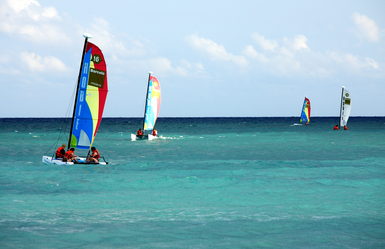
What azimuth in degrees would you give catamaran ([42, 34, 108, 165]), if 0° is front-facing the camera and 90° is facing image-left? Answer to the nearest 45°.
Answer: approximately 90°

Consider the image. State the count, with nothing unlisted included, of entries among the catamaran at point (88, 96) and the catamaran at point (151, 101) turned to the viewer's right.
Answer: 0

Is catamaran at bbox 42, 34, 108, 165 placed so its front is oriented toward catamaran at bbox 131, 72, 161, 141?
no

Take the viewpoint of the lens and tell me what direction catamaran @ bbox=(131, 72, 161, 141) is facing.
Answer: facing the viewer and to the left of the viewer

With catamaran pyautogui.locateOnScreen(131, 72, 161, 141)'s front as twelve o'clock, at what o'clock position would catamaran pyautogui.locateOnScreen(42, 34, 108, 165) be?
catamaran pyautogui.locateOnScreen(42, 34, 108, 165) is roughly at 11 o'clock from catamaran pyautogui.locateOnScreen(131, 72, 161, 141).
